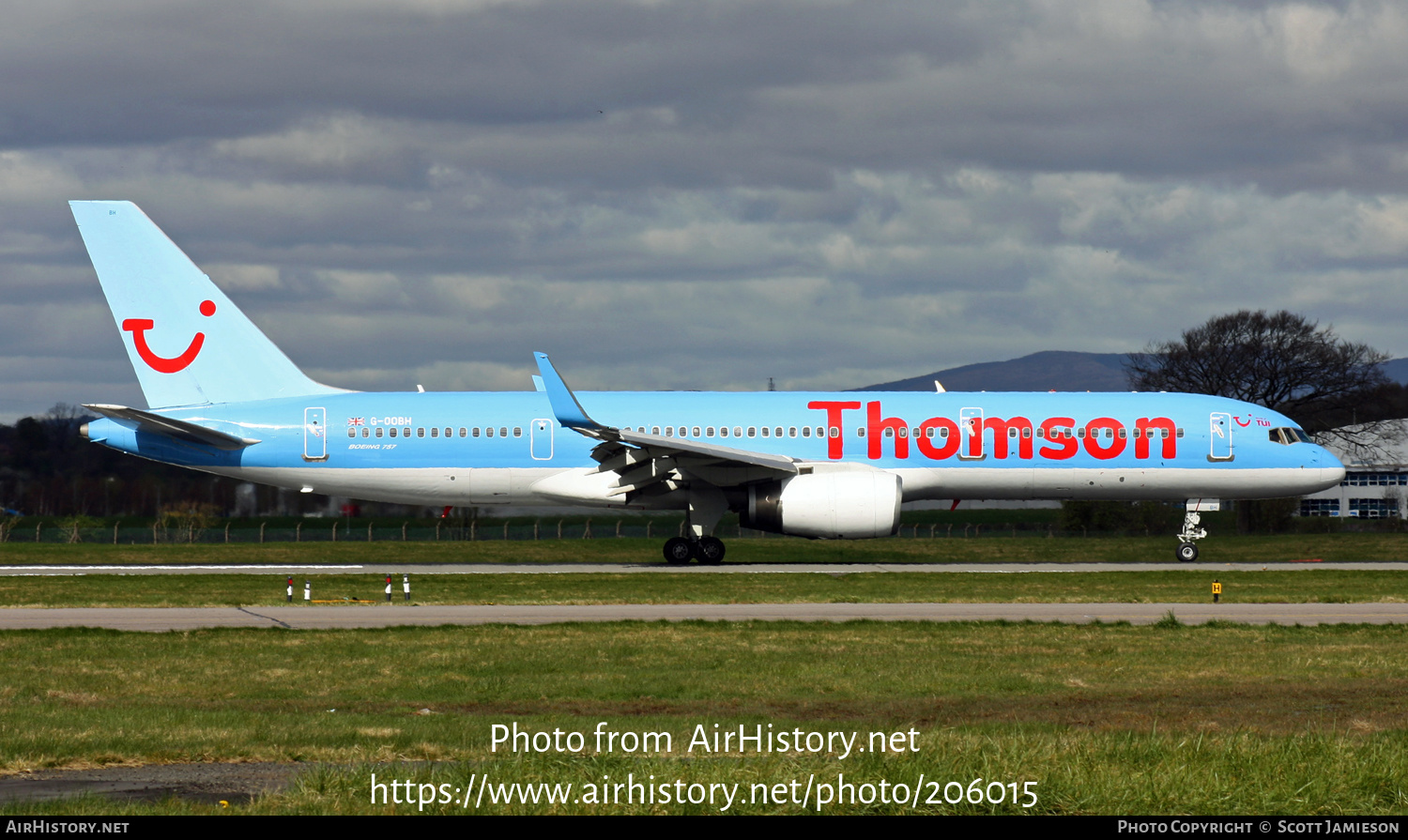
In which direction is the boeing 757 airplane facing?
to the viewer's right
